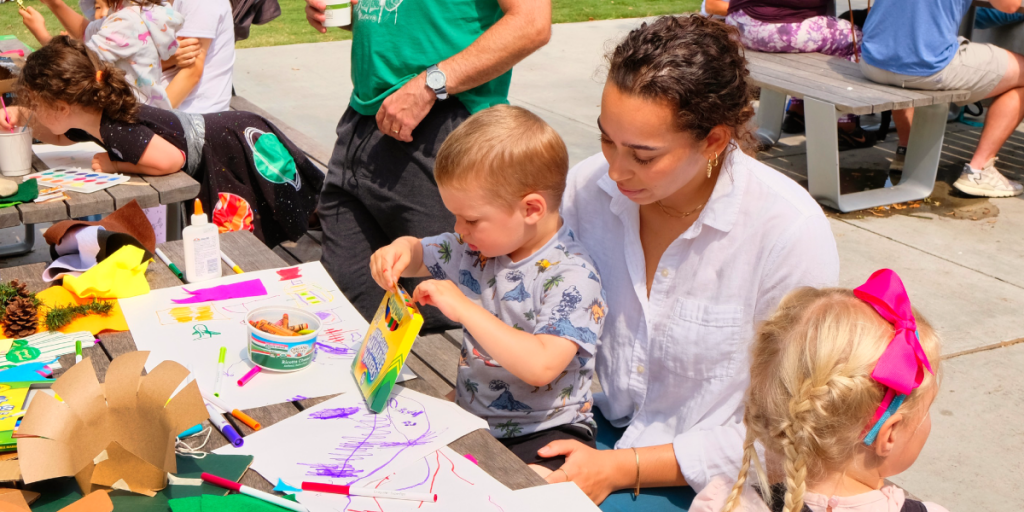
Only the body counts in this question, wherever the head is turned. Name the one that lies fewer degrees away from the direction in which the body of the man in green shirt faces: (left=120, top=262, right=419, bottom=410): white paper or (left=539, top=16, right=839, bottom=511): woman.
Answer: the white paper

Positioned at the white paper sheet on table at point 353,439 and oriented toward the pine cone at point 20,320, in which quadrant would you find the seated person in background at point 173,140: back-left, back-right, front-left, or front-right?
front-right

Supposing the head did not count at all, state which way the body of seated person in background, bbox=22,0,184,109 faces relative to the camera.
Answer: to the viewer's left

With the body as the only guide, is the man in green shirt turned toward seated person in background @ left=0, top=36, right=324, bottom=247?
no

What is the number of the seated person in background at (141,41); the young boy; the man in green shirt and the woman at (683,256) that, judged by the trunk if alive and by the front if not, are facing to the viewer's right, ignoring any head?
0

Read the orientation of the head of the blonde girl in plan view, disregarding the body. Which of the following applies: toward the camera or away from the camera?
away from the camera

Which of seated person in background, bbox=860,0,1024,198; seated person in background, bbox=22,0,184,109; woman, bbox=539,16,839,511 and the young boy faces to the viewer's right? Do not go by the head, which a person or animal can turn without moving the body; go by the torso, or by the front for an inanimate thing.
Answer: seated person in background, bbox=860,0,1024,198

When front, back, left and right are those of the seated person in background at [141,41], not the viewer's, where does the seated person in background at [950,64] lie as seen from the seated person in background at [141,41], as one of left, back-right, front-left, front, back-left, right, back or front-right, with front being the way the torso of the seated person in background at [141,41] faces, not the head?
back

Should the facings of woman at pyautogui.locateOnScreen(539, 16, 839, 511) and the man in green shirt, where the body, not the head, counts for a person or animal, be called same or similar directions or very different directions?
same or similar directions

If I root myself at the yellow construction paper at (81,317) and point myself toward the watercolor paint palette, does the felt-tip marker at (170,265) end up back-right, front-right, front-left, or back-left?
front-right

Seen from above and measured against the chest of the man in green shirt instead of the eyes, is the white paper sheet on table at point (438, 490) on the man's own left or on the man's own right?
on the man's own left

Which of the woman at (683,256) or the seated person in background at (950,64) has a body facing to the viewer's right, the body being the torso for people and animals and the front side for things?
the seated person in background

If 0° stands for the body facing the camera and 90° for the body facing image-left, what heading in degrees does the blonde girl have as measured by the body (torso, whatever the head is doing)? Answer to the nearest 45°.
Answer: approximately 225°

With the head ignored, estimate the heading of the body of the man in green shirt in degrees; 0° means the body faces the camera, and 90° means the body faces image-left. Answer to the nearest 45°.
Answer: approximately 45°

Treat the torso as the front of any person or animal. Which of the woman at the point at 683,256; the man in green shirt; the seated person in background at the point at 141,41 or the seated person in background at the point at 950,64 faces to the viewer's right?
the seated person in background at the point at 950,64
